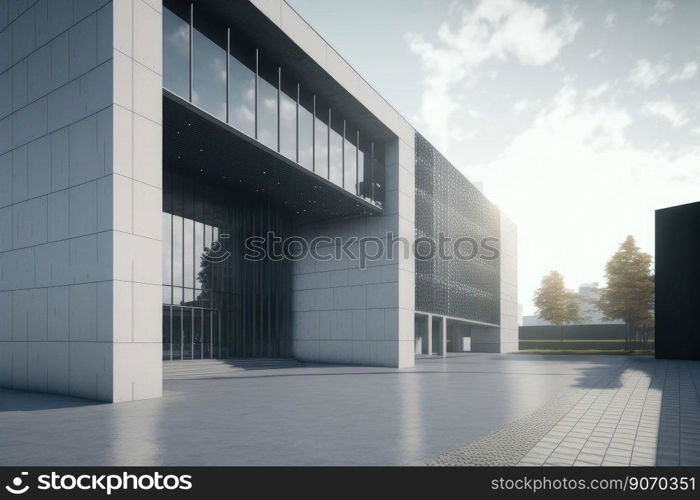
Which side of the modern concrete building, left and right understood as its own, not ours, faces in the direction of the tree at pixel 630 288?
left

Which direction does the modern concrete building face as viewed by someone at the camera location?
facing the viewer and to the right of the viewer
